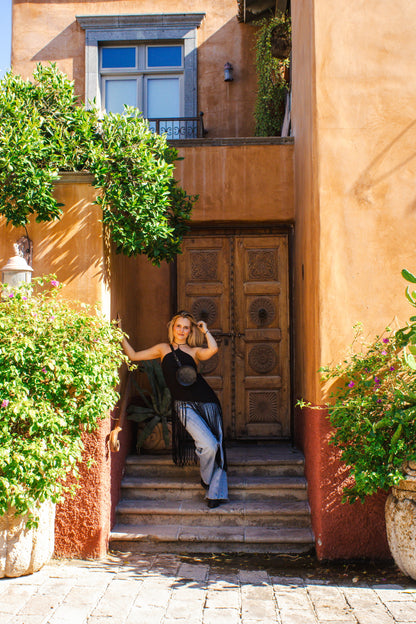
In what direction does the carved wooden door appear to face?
toward the camera

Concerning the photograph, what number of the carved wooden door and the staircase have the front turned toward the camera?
2

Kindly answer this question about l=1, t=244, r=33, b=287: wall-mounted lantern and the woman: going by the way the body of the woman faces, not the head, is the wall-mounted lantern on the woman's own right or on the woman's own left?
on the woman's own right

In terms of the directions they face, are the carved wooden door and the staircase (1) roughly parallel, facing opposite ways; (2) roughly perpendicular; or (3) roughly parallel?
roughly parallel

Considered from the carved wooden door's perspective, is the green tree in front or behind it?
in front

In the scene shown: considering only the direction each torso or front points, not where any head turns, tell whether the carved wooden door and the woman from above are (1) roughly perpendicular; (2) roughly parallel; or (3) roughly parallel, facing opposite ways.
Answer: roughly parallel

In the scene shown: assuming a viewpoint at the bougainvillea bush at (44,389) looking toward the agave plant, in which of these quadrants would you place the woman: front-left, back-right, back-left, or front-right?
front-right

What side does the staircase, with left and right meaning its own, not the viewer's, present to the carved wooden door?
back

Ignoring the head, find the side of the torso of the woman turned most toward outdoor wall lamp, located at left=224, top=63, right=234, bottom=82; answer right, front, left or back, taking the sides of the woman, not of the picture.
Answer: back

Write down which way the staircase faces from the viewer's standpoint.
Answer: facing the viewer
